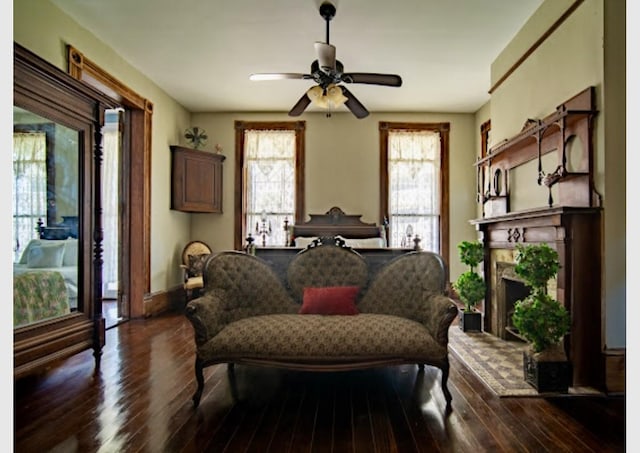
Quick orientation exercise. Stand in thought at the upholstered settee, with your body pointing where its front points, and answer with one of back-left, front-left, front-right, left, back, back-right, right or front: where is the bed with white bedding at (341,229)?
back

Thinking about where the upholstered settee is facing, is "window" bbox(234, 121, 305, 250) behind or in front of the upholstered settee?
behind

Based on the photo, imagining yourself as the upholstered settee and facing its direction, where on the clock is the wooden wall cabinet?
The wooden wall cabinet is roughly at 5 o'clock from the upholstered settee.

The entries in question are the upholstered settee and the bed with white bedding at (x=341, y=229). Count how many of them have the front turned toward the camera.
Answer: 2

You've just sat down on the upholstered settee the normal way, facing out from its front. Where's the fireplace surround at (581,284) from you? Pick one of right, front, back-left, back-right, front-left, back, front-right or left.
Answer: left

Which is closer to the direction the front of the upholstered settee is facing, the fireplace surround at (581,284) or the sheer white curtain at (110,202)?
the fireplace surround

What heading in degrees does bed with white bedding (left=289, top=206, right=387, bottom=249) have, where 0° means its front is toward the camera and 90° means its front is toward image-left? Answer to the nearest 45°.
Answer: approximately 0°

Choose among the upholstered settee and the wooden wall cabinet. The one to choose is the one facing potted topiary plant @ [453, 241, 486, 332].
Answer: the wooden wall cabinet

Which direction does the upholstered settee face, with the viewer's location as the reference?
facing the viewer

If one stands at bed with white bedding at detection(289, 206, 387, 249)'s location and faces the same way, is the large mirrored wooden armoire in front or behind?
in front

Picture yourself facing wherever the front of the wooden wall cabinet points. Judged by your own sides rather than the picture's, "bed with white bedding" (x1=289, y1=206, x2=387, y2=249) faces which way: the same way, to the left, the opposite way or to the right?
to the right

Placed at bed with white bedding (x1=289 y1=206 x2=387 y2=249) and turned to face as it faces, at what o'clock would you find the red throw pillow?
The red throw pillow is roughly at 12 o'clock from the bed with white bedding.

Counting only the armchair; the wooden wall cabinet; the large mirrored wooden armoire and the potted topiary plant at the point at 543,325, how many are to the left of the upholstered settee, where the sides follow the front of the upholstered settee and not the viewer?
1

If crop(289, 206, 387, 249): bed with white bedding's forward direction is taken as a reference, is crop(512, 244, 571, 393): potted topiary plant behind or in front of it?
in front

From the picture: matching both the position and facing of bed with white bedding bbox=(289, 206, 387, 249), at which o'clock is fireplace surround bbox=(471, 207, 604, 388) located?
The fireplace surround is roughly at 11 o'clock from the bed with white bedding.

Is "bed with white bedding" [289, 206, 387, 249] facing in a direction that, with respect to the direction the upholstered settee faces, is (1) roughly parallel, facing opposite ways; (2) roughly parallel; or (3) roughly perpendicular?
roughly parallel
